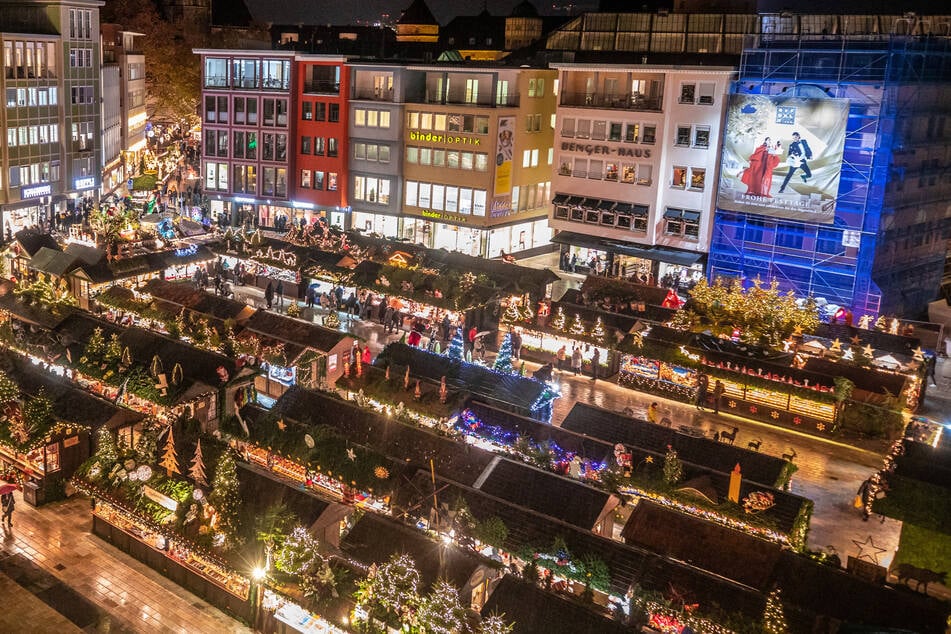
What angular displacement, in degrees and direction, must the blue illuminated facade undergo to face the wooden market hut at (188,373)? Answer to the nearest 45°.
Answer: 0° — it already faces it

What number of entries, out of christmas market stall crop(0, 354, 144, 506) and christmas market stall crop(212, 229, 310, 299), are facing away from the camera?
0

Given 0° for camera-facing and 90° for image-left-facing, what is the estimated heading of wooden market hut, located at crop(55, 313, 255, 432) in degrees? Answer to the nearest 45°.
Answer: approximately 45°

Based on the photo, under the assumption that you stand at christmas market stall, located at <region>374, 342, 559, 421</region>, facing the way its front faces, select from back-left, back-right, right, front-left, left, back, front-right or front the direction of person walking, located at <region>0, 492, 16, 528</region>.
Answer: back

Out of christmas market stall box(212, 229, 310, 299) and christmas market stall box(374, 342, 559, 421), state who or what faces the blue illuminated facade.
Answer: christmas market stall box(374, 342, 559, 421)

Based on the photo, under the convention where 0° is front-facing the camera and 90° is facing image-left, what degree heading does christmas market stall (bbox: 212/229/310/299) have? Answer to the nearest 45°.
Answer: approximately 45°

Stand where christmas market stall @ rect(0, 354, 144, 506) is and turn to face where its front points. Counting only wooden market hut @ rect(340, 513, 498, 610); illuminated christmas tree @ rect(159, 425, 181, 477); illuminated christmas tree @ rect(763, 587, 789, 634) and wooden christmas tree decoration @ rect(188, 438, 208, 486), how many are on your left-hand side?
4

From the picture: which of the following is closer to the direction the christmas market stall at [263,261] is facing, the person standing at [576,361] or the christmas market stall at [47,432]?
the christmas market stall

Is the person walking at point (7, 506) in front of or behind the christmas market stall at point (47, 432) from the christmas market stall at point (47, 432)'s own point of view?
in front

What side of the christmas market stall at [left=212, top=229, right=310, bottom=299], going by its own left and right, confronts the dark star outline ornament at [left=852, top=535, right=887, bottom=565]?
left

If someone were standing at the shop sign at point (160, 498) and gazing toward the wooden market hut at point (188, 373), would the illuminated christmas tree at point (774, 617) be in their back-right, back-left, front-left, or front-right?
back-right
